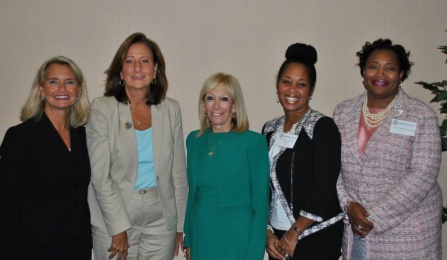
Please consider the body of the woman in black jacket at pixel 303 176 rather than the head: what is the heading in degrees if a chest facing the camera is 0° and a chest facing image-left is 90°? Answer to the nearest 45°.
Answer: approximately 45°

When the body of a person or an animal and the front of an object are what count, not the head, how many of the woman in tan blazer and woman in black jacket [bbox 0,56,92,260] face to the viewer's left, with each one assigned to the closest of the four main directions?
0

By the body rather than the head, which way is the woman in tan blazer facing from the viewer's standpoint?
toward the camera

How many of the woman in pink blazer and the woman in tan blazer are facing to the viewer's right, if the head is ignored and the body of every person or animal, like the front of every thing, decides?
0

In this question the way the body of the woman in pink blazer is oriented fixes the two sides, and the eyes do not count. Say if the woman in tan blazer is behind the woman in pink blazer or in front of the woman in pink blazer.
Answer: in front

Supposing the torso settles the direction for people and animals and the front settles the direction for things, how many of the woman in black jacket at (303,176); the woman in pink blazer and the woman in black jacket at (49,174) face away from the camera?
0

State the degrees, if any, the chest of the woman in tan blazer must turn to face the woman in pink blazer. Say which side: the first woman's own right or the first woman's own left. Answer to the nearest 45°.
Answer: approximately 90° to the first woman's own left

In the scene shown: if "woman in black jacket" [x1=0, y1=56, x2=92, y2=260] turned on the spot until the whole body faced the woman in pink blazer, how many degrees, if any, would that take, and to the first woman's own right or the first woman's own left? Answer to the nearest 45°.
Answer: approximately 45° to the first woman's own left

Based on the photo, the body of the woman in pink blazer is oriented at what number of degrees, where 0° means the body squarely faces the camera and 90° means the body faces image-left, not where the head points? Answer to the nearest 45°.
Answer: approximately 45°

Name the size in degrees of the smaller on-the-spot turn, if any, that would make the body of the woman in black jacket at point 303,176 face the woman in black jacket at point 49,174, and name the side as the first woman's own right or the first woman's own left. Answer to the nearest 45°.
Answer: approximately 45° to the first woman's own right
